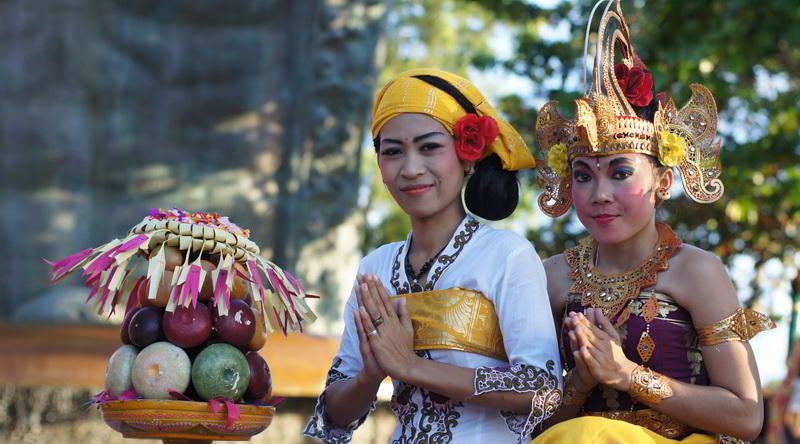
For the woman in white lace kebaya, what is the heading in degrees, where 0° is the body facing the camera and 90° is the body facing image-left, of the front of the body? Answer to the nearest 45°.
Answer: approximately 45°

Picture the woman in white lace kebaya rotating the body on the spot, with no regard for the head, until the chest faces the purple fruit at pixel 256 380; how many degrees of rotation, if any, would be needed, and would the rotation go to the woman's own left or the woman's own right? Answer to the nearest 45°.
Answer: approximately 45° to the woman's own right

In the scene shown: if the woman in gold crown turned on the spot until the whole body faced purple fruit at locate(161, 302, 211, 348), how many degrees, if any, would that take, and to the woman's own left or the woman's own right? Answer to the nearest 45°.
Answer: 0° — they already face it

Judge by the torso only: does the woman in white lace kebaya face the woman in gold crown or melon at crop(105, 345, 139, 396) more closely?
the melon

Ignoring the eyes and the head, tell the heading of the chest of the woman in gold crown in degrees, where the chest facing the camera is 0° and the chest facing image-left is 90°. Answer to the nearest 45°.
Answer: approximately 45°

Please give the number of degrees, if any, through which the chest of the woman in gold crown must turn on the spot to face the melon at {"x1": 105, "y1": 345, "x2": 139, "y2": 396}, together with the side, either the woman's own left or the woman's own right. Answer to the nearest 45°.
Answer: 0° — they already face it
